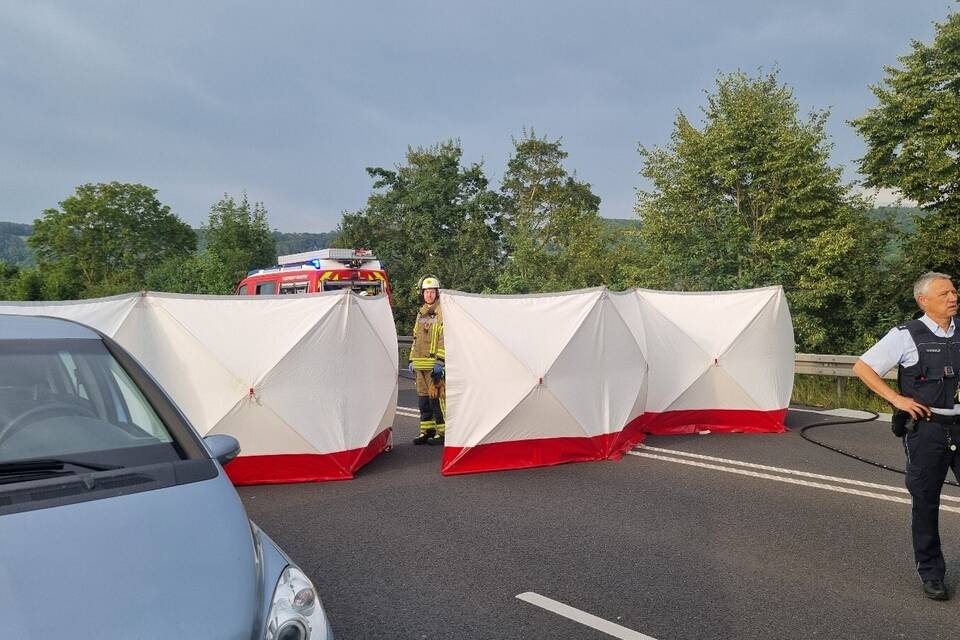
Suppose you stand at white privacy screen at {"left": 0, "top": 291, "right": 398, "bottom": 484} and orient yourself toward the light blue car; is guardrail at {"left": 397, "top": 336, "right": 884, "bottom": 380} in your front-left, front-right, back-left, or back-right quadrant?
back-left

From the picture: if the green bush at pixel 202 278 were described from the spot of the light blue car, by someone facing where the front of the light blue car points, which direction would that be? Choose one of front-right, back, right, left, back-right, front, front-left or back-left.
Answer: back-left

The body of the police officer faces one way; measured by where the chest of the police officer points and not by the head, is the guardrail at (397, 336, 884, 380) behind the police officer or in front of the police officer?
behind

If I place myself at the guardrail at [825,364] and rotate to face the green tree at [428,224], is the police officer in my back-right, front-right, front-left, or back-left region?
back-left

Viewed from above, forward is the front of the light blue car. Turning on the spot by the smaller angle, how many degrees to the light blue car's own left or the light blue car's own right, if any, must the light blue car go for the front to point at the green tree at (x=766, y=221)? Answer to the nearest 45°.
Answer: approximately 90° to the light blue car's own left
